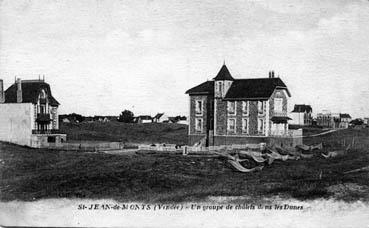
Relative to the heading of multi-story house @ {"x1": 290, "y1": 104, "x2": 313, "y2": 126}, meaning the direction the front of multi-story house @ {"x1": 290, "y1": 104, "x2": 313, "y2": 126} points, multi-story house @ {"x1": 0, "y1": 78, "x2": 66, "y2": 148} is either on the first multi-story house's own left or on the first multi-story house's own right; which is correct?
on the first multi-story house's own right

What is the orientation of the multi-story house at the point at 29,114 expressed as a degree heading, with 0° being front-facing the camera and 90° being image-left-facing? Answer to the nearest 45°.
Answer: approximately 315°

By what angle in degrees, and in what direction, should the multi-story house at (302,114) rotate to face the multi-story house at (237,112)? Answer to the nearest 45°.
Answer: approximately 45° to its right

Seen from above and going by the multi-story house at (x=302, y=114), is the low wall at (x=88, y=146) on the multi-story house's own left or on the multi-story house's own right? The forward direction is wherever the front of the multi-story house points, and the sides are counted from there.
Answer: on the multi-story house's own right

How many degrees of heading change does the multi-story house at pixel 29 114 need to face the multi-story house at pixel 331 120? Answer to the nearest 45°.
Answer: approximately 45° to its left

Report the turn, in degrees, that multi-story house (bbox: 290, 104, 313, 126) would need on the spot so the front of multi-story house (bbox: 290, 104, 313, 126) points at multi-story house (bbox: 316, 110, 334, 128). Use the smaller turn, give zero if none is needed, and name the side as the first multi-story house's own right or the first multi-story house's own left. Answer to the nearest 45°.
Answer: approximately 90° to the first multi-story house's own left

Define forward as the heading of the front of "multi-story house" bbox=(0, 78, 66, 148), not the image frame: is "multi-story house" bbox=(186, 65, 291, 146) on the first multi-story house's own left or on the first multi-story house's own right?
on the first multi-story house's own left

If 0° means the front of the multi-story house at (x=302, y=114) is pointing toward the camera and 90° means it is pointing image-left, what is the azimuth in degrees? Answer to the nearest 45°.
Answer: approximately 315°
